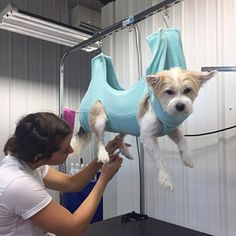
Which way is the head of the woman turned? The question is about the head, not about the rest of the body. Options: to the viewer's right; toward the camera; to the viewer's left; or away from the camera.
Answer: to the viewer's right
